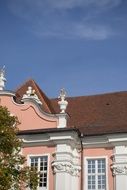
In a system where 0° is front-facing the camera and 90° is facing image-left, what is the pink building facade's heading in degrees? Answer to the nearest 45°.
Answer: approximately 0°
